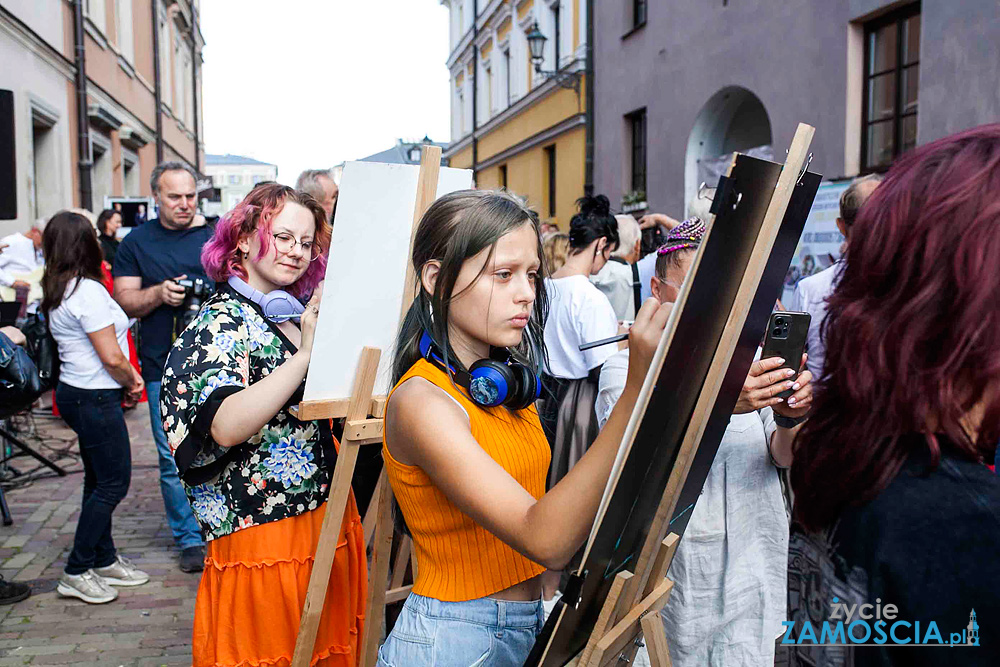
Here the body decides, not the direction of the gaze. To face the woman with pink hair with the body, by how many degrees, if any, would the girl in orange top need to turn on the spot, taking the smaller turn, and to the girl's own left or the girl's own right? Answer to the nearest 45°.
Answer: approximately 180°

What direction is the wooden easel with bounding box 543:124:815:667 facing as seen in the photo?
to the viewer's left

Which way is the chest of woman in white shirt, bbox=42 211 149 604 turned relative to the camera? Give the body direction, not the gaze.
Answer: to the viewer's right

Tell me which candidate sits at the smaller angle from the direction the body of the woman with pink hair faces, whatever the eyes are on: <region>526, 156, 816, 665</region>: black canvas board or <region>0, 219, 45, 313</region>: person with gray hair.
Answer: the black canvas board

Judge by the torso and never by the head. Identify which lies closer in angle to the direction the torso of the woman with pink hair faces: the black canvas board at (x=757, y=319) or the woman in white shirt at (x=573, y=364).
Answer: the black canvas board

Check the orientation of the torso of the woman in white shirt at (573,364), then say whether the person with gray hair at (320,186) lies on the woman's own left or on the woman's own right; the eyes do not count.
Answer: on the woman's own left

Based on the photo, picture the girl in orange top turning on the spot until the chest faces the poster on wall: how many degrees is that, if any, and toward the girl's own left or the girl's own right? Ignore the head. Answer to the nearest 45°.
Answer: approximately 90° to the girl's own left

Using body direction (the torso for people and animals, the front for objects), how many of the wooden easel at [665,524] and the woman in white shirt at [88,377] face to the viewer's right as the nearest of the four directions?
1

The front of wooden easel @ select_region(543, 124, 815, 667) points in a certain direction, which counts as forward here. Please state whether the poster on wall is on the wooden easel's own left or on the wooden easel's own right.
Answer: on the wooden easel's own right

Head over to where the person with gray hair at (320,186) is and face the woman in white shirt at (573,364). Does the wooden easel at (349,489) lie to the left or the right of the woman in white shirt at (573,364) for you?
right
